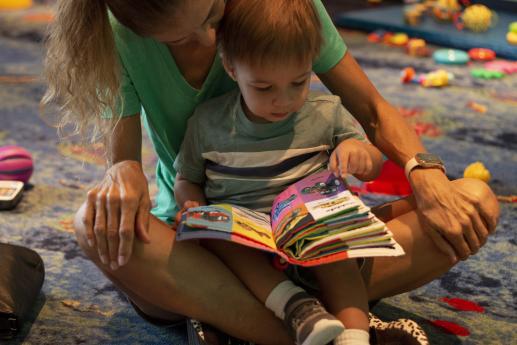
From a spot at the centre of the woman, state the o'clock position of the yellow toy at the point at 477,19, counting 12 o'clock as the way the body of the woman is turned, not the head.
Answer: The yellow toy is roughly at 7 o'clock from the woman.

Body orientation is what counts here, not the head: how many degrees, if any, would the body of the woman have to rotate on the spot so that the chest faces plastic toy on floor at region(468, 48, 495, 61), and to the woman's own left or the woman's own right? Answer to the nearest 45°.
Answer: approximately 135° to the woman's own left

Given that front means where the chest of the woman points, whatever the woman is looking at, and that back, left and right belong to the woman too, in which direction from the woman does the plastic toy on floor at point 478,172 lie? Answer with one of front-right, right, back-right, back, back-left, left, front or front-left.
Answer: back-left

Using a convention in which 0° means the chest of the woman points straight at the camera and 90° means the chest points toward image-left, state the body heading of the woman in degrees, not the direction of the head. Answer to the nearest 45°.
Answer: approximately 0°

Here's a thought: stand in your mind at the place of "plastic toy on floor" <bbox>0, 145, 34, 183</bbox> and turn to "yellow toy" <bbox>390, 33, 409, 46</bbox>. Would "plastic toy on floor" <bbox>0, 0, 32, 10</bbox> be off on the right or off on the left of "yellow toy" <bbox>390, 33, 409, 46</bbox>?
left

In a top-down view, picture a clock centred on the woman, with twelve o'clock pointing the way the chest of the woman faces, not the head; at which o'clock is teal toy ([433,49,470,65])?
The teal toy is roughly at 7 o'clock from the woman.

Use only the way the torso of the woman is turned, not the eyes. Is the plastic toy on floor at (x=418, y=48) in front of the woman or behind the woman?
behind

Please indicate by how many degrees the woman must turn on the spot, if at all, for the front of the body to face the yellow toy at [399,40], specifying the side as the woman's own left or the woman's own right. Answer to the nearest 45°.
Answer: approximately 180°

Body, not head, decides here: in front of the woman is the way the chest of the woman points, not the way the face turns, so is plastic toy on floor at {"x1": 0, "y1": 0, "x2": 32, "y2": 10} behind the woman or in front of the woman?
behind

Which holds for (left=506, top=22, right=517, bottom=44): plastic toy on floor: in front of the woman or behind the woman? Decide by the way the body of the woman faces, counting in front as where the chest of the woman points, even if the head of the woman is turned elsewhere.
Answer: behind

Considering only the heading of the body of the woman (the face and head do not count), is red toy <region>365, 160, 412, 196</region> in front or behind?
behind
